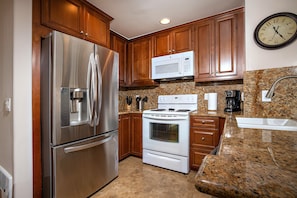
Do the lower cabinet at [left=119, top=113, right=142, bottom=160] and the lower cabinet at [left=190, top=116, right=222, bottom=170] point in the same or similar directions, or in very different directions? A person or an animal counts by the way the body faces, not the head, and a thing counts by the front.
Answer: same or similar directions

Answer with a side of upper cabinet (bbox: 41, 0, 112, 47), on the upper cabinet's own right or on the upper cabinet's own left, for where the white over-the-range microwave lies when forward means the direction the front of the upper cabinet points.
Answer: on the upper cabinet's own left

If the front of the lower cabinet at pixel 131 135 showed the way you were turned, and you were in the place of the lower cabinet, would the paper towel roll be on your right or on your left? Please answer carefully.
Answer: on your left

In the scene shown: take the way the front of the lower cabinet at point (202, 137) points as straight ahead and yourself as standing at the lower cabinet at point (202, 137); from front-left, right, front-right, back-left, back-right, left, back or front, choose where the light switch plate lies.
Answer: front-right

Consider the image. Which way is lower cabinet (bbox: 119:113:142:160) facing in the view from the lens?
facing the viewer

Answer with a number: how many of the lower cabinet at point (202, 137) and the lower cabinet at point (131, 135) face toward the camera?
2

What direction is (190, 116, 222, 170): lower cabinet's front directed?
toward the camera

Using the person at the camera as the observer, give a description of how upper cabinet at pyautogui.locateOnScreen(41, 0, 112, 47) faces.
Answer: facing the viewer and to the right of the viewer
